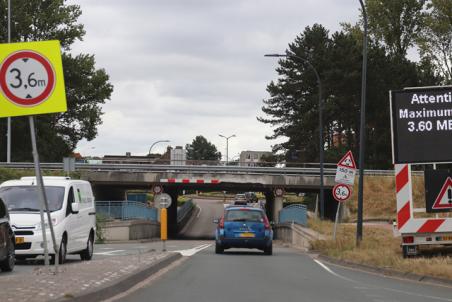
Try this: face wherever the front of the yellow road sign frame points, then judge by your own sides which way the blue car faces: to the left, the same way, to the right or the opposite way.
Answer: the opposite way

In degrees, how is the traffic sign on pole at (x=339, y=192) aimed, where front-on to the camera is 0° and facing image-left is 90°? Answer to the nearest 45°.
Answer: approximately 0°

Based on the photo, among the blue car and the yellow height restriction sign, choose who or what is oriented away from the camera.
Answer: the blue car

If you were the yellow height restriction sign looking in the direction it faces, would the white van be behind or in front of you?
behind

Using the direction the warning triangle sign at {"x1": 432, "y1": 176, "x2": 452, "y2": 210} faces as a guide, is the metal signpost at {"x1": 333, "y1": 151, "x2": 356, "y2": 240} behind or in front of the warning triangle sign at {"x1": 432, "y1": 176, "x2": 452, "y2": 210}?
behind

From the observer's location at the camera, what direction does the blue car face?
facing away from the viewer

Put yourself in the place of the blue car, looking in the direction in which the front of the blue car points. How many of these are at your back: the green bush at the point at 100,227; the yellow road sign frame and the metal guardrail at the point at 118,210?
1

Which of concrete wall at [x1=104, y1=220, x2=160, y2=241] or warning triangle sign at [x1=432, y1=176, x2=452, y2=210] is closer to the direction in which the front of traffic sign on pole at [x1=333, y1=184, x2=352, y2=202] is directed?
the warning triangle sign

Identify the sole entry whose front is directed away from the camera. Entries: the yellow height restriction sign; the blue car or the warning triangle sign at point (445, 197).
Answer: the blue car

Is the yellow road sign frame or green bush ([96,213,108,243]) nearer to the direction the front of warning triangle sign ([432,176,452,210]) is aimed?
the yellow road sign frame

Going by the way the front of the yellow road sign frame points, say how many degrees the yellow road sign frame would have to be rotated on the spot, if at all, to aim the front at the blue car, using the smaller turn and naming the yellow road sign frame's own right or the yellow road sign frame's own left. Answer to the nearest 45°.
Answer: approximately 135° to the yellow road sign frame's own left

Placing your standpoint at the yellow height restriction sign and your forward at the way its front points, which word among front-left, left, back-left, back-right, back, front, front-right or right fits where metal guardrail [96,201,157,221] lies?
back

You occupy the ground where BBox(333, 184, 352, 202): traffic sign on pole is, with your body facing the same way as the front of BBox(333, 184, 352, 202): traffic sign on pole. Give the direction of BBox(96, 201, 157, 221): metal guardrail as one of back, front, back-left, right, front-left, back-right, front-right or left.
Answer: back-right
